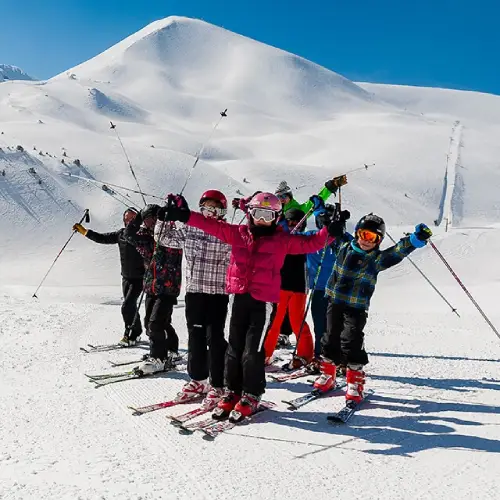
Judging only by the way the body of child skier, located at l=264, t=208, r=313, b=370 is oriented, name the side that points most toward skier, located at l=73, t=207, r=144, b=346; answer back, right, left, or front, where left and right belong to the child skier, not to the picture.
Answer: right

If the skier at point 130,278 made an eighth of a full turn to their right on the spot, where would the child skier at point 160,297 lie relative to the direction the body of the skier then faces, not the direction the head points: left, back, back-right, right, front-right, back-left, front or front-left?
left

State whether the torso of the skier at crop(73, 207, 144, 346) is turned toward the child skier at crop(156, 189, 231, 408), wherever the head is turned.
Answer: no

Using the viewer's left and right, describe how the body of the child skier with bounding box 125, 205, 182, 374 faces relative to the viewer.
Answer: facing the viewer and to the left of the viewer

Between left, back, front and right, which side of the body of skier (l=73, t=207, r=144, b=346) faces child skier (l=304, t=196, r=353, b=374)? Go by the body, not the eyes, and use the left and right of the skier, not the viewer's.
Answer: left

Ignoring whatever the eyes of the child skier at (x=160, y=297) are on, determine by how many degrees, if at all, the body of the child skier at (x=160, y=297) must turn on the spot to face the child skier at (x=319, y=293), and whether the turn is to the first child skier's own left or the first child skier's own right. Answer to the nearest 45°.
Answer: approximately 135° to the first child skier's own left

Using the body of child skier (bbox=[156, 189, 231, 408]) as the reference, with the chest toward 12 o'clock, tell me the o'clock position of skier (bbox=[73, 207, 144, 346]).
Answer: The skier is roughly at 4 o'clock from the child skier.

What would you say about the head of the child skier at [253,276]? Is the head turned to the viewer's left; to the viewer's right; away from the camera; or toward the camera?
toward the camera

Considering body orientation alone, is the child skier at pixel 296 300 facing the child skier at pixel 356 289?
no

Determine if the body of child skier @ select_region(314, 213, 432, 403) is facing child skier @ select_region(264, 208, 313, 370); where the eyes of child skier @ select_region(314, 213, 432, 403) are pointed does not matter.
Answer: no

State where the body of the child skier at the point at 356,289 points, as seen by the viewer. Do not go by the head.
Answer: toward the camera

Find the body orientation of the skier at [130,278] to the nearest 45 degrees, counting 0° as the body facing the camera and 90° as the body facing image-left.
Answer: approximately 45°

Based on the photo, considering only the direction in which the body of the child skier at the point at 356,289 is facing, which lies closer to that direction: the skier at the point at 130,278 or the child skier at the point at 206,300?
the child skier

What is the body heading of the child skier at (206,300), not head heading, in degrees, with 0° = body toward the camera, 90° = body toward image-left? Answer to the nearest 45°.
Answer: approximately 45°

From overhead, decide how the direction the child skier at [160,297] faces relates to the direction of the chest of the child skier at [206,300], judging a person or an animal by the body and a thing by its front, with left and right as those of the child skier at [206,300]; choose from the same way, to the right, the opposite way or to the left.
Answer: the same way

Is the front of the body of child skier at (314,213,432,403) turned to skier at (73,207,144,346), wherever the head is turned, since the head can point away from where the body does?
no

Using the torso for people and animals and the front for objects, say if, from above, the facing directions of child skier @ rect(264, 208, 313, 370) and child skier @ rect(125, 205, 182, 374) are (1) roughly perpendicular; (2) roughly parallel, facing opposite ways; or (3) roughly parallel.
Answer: roughly parallel

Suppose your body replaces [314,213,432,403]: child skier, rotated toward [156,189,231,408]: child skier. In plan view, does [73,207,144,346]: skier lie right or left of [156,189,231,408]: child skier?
right
